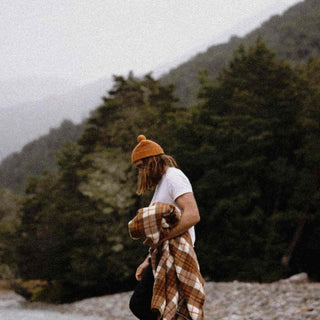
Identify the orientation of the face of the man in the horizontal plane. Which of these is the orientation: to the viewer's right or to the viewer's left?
to the viewer's left

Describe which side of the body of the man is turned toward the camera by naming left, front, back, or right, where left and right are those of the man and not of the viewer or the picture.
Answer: left
